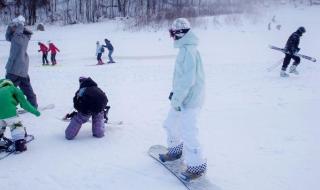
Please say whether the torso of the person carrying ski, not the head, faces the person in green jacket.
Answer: no

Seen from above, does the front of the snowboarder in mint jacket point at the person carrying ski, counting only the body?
no

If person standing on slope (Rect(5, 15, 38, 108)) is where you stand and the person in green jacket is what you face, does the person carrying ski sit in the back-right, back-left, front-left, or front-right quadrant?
back-left

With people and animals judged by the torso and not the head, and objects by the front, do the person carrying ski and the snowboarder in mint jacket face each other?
no

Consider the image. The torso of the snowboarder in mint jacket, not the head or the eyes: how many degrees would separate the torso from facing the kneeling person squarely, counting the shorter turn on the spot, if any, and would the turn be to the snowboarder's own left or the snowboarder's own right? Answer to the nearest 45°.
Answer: approximately 45° to the snowboarder's own right

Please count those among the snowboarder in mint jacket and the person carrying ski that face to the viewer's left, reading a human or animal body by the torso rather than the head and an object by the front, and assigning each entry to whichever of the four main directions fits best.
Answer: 1

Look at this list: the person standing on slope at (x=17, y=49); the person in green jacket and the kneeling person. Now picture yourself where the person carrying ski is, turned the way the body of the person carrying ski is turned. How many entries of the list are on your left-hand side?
0

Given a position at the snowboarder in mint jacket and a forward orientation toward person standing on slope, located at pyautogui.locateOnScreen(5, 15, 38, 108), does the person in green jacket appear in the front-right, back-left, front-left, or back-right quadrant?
front-left
